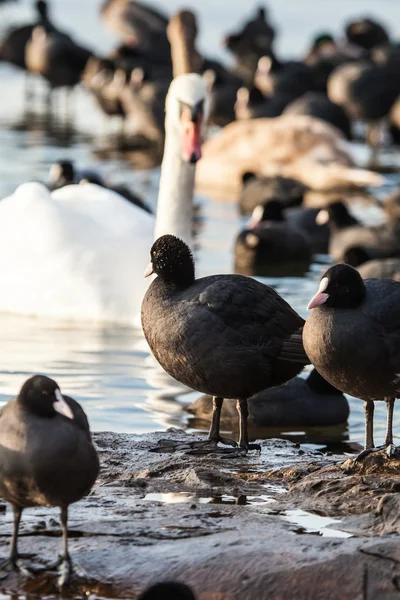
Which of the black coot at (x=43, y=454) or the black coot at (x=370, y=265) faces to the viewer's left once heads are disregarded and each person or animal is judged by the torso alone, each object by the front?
the black coot at (x=370, y=265)

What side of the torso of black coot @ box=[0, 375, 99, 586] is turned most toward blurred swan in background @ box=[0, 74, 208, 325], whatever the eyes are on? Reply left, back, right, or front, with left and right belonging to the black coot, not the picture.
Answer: back

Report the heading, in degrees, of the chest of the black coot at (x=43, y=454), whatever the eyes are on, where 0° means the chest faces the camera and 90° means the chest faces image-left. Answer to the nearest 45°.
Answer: approximately 0°

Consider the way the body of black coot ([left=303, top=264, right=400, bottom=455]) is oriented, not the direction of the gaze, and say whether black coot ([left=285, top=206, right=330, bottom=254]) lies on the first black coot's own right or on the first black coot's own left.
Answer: on the first black coot's own right

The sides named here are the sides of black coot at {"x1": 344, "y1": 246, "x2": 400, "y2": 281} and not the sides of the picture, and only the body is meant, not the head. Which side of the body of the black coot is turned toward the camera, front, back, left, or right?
left

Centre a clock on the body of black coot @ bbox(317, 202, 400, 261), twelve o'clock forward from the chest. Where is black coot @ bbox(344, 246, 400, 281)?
black coot @ bbox(344, 246, 400, 281) is roughly at 9 o'clock from black coot @ bbox(317, 202, 400, 261).

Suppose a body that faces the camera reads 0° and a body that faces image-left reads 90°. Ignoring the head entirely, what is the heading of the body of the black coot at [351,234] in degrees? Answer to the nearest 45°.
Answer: approximately 90°

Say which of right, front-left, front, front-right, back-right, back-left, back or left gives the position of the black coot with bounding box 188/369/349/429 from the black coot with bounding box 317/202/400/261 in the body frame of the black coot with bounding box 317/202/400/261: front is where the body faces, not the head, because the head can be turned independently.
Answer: left

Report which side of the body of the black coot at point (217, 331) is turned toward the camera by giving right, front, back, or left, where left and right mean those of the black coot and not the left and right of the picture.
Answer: left

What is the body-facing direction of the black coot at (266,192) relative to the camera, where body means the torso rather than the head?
to the viewer's left

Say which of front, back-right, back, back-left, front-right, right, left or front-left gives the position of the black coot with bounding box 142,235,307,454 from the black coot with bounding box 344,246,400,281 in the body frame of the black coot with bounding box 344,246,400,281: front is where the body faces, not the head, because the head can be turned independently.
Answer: left
